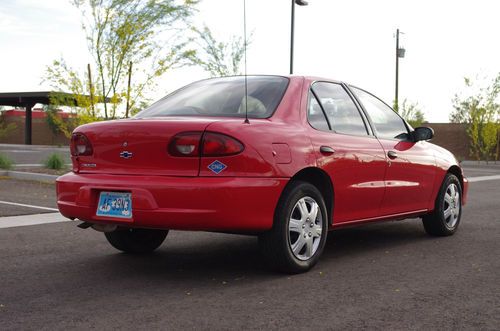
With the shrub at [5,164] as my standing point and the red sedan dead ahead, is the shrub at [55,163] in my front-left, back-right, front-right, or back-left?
front-left

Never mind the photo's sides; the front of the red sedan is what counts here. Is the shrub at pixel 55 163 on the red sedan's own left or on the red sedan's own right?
on the red sedan's own left

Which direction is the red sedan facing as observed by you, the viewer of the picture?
facing away from the viewer and to the right of the viewer

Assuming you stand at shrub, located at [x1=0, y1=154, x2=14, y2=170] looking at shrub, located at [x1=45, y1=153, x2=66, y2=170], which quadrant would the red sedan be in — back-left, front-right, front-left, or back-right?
front-right

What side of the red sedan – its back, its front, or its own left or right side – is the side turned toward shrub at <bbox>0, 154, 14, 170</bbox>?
left
